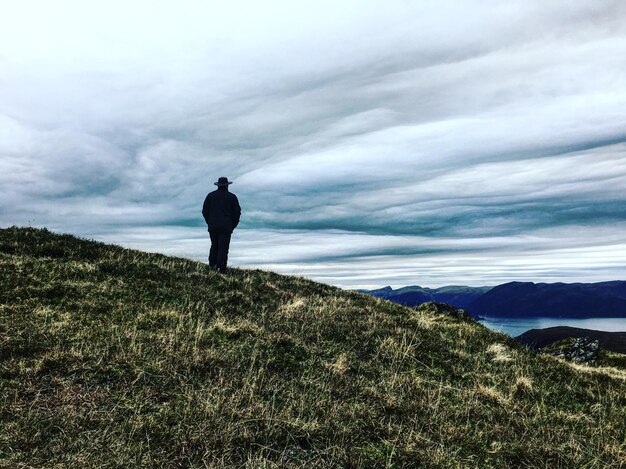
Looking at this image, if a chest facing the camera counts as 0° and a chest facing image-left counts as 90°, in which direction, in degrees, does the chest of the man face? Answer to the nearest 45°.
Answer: approximately 180°
